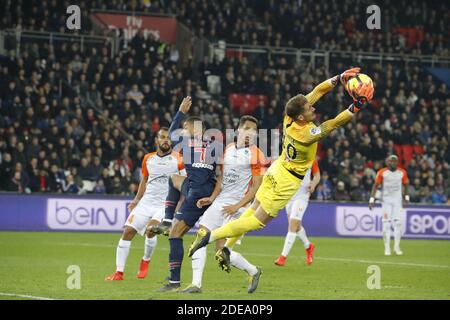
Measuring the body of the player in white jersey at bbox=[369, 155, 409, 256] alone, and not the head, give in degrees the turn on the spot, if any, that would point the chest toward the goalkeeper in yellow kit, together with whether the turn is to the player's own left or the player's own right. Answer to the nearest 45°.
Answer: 0° — they already face them

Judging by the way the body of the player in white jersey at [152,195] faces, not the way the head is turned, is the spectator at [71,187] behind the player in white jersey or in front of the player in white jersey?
behind

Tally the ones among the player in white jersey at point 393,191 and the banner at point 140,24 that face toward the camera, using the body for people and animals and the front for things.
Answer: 2

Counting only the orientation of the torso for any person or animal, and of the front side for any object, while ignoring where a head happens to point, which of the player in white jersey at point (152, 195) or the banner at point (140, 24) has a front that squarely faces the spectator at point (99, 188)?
the banner

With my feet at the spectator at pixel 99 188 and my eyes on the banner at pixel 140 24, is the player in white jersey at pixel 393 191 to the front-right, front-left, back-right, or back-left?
back-right

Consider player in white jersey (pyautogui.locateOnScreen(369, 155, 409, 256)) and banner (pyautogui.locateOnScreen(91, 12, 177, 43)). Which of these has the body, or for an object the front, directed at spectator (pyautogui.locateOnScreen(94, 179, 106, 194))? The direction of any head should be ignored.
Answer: the banner

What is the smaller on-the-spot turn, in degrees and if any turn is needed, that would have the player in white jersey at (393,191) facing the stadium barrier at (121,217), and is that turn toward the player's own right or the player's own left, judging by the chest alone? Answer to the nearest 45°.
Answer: approximately 90° to the player's own right

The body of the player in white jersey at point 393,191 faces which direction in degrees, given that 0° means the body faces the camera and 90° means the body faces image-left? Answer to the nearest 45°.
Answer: approximately 0°

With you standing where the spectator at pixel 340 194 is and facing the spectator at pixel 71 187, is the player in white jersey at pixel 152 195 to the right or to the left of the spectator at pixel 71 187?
left

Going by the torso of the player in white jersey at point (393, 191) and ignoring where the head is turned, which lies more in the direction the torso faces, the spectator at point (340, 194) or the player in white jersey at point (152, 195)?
the player in white jersey

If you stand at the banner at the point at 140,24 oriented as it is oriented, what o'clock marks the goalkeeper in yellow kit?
The goalkeeper in yellow kit is roughly at 12 o'clock from the banner.
